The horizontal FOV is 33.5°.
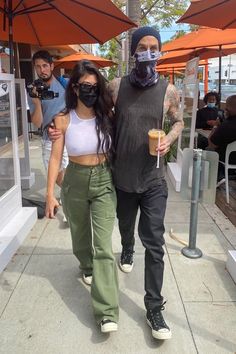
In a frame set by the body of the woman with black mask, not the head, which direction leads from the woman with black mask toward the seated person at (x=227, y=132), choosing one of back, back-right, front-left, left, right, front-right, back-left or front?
back-left

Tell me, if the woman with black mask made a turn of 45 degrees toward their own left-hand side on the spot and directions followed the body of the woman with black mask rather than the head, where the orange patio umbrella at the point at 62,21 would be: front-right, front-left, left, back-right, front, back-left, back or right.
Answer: back-left

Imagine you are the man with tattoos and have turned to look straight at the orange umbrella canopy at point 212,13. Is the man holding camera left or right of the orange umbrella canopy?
left

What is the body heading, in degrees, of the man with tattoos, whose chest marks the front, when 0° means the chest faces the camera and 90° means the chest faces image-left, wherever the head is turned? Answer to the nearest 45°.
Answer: approximately 0°

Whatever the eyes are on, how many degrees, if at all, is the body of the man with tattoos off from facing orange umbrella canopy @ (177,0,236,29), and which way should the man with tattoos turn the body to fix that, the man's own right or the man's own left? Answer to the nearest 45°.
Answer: approximately 180°

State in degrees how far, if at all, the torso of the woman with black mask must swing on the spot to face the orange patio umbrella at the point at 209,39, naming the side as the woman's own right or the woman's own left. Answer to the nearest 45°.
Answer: approximately 135° to the woman's own left

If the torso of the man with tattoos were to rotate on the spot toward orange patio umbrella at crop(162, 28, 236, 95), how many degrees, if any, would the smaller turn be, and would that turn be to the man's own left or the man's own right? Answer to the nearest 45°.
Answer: approximately 180°

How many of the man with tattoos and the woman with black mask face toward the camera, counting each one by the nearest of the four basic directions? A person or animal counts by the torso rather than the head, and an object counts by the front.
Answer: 2

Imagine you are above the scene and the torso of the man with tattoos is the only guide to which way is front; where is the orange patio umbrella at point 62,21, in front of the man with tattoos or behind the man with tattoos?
behind
